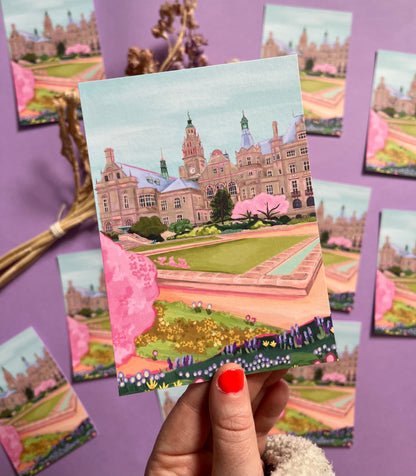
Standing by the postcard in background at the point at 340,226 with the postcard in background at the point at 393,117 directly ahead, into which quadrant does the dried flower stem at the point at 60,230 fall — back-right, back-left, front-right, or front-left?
back-left

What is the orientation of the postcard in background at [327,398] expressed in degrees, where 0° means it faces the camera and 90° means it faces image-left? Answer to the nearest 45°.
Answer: approximately 0°

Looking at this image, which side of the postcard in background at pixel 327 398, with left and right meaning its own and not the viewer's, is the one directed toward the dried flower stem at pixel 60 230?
right

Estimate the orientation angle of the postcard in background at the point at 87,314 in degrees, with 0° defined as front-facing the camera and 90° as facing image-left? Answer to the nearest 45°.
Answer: approximately 0°
